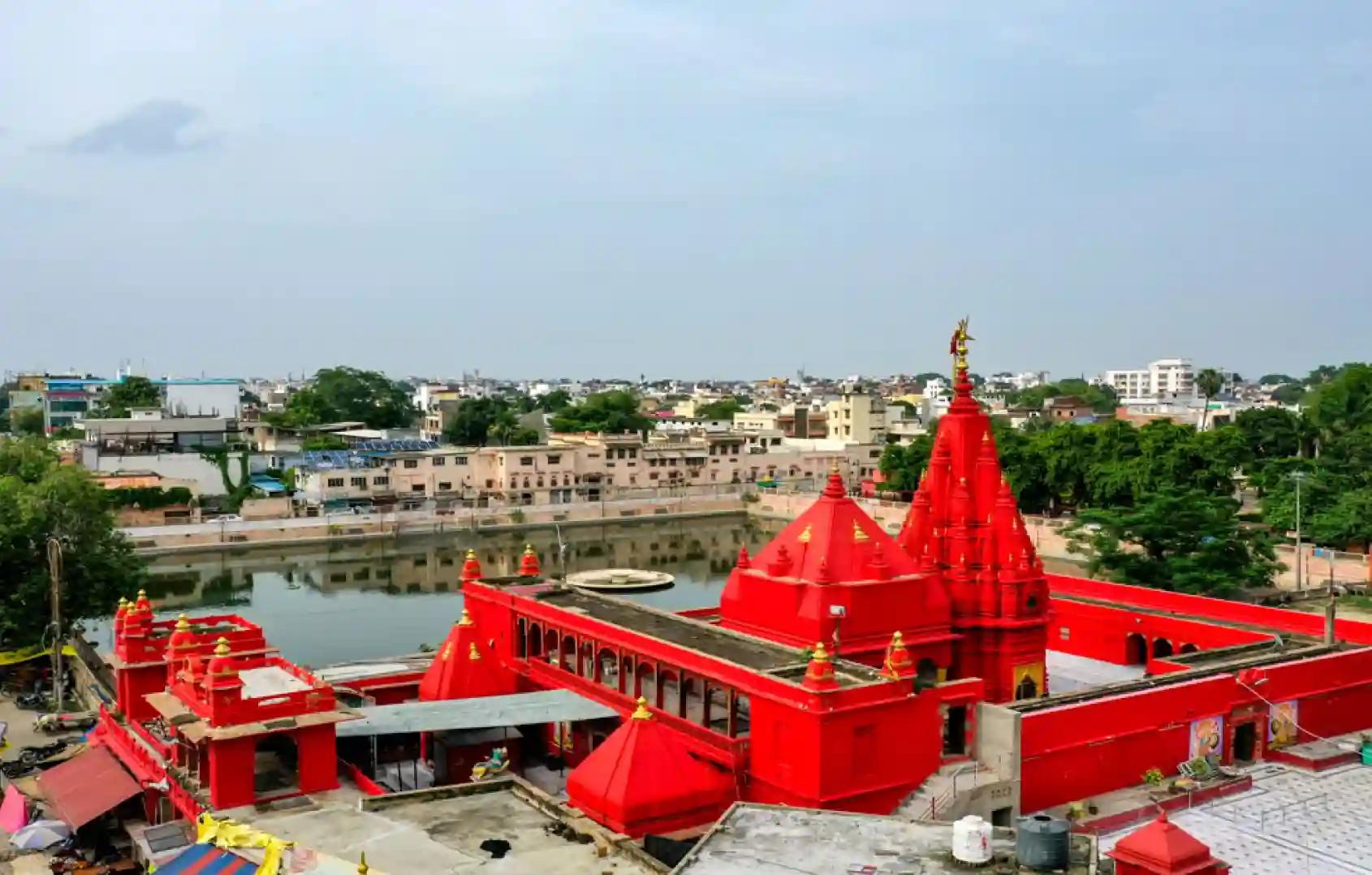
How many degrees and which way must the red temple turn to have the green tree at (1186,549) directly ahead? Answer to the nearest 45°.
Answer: approximately 180°

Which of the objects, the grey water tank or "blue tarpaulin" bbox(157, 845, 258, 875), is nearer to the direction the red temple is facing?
the blue tarpaulin

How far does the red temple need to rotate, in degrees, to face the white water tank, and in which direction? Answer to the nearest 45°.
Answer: approximately 45° to its left

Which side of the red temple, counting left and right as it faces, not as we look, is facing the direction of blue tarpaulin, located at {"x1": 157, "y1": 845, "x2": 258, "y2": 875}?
front

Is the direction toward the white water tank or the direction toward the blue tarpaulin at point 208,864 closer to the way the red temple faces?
the blue tarpaulin

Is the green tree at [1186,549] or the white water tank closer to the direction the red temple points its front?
the white water tank

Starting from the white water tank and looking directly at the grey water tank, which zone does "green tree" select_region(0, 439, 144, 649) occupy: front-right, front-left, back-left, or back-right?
back-left

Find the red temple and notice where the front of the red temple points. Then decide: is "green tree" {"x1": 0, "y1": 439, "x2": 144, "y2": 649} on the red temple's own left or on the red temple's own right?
on the red temple's own right

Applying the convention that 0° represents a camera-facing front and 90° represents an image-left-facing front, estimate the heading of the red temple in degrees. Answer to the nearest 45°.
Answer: approximately 45°
